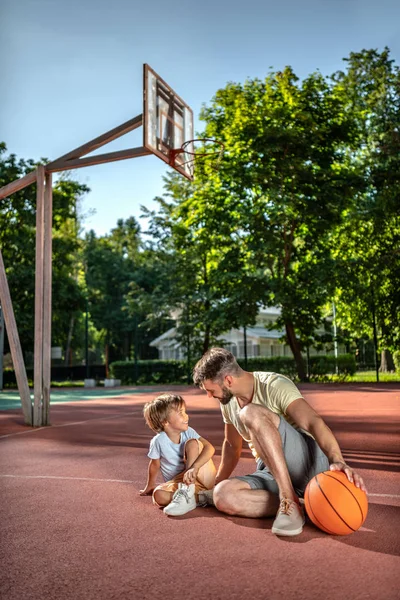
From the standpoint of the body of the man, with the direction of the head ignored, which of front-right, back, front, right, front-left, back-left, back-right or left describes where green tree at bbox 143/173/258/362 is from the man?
back-right

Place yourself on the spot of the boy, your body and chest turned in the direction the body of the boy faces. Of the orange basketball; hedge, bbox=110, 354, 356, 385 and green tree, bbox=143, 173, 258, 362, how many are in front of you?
1

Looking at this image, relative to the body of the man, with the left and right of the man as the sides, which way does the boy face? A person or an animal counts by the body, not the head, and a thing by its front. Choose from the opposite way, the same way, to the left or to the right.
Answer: to the left

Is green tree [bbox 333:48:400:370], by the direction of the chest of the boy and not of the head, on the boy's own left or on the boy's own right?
on the boy's own left

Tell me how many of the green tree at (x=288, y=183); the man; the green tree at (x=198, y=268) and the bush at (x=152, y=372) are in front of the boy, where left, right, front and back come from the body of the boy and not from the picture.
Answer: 1

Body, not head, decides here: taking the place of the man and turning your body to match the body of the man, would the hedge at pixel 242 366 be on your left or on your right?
on your right

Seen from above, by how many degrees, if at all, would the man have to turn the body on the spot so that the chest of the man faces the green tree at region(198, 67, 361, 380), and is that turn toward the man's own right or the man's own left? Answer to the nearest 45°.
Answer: approximately 135° to the man's own right

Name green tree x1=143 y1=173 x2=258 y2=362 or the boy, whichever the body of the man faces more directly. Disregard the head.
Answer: the boy

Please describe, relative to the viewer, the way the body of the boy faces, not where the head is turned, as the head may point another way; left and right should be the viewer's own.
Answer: facing the viewer and to the right of the viewer

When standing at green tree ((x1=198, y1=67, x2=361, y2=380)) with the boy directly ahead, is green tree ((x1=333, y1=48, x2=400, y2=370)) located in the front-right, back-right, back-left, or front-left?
back-left

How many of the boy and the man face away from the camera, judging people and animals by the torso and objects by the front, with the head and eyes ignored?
0

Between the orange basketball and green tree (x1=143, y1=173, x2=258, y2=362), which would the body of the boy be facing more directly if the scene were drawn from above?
the orange basketball

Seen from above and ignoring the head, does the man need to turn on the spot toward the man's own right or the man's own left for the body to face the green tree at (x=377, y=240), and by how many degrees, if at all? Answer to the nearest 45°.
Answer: approximately 135° to the man's own right

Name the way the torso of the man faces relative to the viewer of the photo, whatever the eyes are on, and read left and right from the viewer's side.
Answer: facing the viewer and to the left of the viewer

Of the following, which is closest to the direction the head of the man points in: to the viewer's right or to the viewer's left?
to the viewer's left
